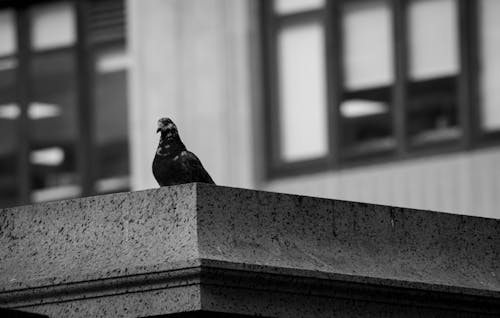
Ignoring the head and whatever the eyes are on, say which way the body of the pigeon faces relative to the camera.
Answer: to the viewer's left
